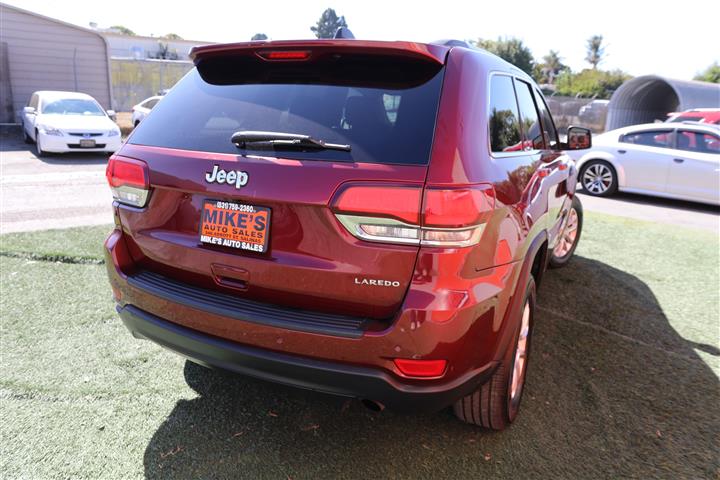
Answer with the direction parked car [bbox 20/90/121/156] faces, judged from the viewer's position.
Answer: facing the viewer and to the right of the viewer

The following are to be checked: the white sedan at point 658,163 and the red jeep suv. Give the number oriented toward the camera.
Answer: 0

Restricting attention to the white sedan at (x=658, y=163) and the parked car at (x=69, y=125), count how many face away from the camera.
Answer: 0

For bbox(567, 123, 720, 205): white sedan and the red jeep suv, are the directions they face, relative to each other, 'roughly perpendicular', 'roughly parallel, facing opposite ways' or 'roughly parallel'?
roughly perpendicular

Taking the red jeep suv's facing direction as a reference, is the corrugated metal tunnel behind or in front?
in front

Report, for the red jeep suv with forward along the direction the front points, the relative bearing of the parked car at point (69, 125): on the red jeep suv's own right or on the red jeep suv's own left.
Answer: on the red jeep suv's own left

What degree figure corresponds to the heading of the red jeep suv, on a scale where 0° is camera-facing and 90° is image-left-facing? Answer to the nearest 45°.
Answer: approximately 225°

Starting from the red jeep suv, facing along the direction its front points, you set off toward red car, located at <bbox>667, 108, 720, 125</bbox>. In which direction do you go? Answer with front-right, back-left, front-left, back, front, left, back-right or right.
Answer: front
